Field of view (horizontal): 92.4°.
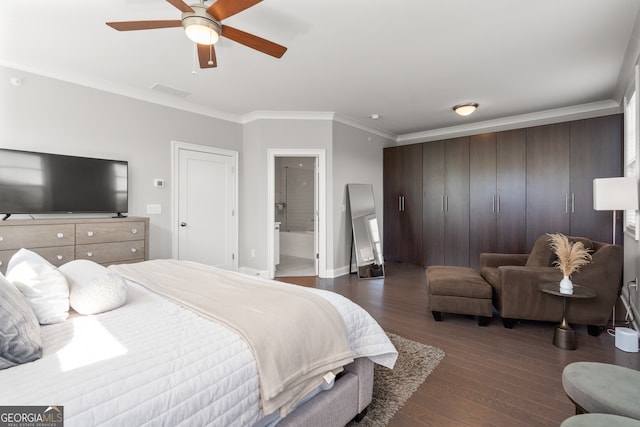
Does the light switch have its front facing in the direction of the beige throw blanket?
yes

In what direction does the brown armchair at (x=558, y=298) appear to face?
to the viewer's left

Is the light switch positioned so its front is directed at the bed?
yes

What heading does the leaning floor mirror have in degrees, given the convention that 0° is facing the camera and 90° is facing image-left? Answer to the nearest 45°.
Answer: approximately 315°

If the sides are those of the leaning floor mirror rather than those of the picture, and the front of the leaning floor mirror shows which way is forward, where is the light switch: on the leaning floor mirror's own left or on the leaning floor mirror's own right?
on the leaning floor mirror's own right

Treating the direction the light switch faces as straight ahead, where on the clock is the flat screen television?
The flat screen television is roughly at 2 o'clock from the light switch.

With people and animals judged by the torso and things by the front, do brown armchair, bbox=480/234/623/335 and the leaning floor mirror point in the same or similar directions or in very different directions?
very different directions
